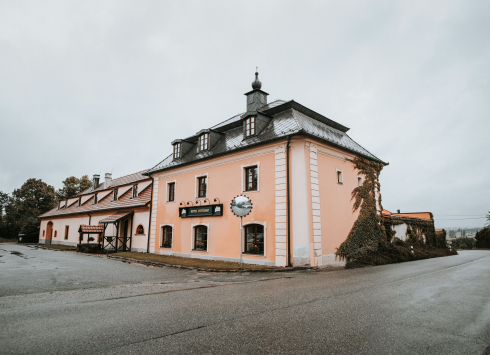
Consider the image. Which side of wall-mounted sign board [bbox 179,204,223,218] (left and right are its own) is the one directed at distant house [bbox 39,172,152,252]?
right

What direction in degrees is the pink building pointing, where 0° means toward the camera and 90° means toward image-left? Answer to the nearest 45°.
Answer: approximately 45°

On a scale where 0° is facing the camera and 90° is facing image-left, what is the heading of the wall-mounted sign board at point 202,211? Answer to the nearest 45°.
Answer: approximately 45°

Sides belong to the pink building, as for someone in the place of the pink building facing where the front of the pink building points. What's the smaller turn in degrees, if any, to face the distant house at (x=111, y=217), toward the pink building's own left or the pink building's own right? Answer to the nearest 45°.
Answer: approximately 90° to the pink building's own right

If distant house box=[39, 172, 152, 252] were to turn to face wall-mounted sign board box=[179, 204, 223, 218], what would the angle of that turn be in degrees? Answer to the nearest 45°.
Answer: approximately 45° to its left

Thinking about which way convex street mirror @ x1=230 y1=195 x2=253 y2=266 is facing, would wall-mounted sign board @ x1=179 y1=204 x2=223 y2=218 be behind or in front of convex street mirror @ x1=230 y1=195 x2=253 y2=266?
behind

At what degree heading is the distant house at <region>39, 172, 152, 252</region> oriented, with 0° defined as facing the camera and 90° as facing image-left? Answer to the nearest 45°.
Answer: approximately 45°

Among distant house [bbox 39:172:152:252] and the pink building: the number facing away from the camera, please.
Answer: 0

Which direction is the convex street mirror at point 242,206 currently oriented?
toward the camera

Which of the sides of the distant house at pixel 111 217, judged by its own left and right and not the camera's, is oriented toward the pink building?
left
